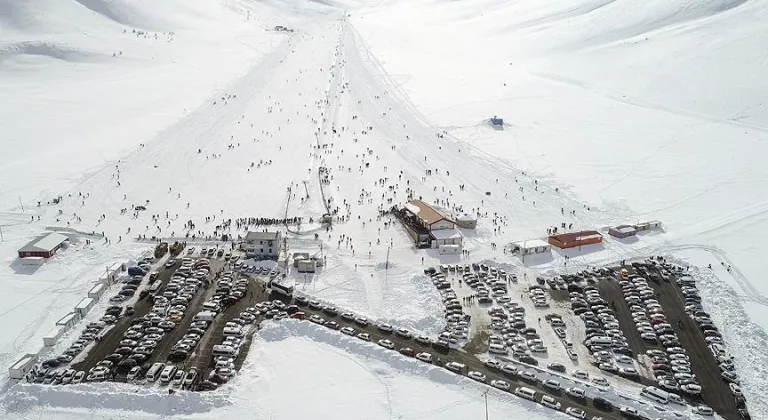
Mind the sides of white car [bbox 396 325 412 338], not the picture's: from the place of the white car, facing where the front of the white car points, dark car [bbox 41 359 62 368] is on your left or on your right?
on your right

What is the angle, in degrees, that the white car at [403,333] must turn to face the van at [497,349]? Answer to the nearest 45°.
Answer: approximately 45° to its left

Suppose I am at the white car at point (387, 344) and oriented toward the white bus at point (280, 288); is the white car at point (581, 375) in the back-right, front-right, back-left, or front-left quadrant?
back-right

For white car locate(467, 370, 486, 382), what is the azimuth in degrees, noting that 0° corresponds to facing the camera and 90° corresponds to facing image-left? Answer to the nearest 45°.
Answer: approximately 135°

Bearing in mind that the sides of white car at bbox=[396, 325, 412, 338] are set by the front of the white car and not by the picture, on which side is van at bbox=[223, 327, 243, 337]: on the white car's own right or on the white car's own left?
on the white car's own right

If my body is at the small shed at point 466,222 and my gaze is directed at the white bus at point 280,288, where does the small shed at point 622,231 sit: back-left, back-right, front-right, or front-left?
back-left

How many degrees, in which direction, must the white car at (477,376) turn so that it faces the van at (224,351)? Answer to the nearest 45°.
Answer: approximately 45° to its left
